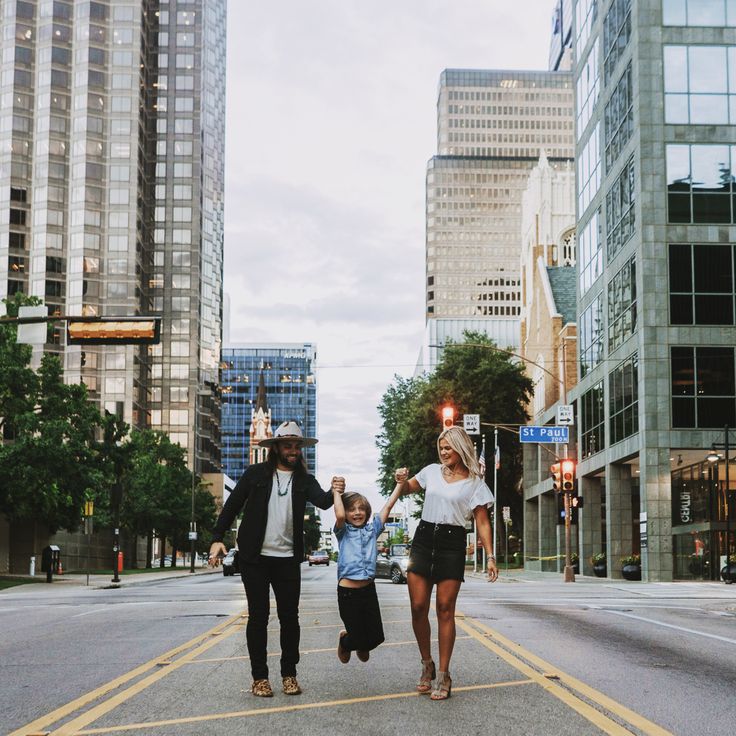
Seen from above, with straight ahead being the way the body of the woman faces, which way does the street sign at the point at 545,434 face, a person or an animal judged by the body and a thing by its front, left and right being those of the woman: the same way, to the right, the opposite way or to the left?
the same way

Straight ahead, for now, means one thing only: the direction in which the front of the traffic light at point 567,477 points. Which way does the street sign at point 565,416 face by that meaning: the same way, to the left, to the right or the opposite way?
the same way

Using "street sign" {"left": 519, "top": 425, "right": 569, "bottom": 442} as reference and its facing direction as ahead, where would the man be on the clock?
The man is roughly at 12 o'clock from the street sign.

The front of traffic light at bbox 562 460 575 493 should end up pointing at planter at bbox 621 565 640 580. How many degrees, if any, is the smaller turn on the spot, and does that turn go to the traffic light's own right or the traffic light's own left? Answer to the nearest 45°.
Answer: approximately 135° to the traffic light's own left

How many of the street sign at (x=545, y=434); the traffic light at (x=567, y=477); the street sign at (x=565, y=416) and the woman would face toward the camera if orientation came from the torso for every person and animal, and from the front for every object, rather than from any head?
4

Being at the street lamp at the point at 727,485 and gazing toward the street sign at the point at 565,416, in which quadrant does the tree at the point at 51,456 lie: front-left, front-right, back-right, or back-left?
front-left

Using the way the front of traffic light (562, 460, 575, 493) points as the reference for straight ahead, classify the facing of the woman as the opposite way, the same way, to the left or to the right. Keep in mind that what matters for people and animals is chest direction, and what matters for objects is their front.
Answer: the same way

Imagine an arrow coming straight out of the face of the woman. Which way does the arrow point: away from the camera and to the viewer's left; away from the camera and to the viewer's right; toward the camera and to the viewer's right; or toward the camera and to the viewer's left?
toward the camera and to the viewer's left

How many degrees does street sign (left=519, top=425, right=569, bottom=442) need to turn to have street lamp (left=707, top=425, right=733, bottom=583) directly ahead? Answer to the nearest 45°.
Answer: approximately 45° to its left

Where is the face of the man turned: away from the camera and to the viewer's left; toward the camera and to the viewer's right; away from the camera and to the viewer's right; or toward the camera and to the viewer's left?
toward the camera and to the viewer's right

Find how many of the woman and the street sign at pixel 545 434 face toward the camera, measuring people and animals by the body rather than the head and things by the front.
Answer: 2

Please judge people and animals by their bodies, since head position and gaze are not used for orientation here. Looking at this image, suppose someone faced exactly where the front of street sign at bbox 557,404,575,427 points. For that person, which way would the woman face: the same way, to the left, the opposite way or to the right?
the same way

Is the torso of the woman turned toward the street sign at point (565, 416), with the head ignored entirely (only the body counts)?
no

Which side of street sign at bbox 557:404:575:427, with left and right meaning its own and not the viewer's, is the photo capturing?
front

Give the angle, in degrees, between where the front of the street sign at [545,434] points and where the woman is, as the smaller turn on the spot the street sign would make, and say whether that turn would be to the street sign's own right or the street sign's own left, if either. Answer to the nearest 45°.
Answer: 0° — it already faces them

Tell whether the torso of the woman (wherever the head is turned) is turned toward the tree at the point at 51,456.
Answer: no

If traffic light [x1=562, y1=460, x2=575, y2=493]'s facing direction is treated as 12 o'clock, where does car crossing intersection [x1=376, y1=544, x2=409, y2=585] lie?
The car crossing intersection is roughly at 3 o'clock from the traffic light.
